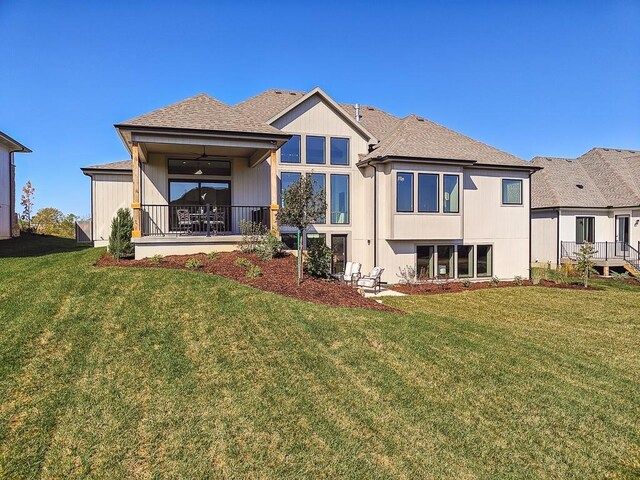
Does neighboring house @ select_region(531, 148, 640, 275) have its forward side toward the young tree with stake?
no

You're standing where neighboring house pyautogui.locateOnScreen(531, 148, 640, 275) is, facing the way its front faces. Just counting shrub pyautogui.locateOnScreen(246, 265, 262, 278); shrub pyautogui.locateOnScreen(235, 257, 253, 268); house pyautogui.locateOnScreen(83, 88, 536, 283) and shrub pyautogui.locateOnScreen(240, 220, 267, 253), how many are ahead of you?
0

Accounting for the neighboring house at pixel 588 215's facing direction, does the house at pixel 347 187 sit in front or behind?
behind

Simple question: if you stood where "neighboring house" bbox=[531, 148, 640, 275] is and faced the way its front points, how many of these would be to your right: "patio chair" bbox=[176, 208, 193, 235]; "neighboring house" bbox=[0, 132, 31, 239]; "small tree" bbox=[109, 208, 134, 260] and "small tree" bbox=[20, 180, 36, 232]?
0

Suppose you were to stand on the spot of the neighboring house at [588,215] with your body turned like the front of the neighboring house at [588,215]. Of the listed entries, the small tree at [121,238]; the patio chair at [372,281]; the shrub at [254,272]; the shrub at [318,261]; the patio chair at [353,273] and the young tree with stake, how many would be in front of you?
0

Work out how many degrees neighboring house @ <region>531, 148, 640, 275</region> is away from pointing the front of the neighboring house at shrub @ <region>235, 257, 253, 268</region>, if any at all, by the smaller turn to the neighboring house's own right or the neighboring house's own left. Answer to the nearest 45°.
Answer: approximately 135° to the neighboring house's own left

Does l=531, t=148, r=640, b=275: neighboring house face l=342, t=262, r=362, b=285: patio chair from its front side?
no

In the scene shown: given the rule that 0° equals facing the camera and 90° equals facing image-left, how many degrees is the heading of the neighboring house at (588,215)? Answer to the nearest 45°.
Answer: approximately 180°

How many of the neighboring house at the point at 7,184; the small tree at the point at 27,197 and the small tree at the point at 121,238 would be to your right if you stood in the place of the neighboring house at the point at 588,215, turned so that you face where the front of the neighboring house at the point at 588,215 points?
0

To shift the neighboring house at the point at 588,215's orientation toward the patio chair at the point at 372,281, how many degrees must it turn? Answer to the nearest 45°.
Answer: approximately 135° to its left

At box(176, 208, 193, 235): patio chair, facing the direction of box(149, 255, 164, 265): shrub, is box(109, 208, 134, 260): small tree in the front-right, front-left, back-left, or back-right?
front-right

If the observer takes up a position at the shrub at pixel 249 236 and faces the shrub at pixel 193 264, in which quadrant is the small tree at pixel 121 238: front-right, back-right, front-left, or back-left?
front-right

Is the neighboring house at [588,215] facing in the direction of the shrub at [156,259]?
no

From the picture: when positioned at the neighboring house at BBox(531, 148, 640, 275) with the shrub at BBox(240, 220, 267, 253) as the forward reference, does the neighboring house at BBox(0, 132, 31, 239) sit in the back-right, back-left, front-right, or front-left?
front-right

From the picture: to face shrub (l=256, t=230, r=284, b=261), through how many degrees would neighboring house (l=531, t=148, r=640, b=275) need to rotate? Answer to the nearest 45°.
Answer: approximately 135° to its left
